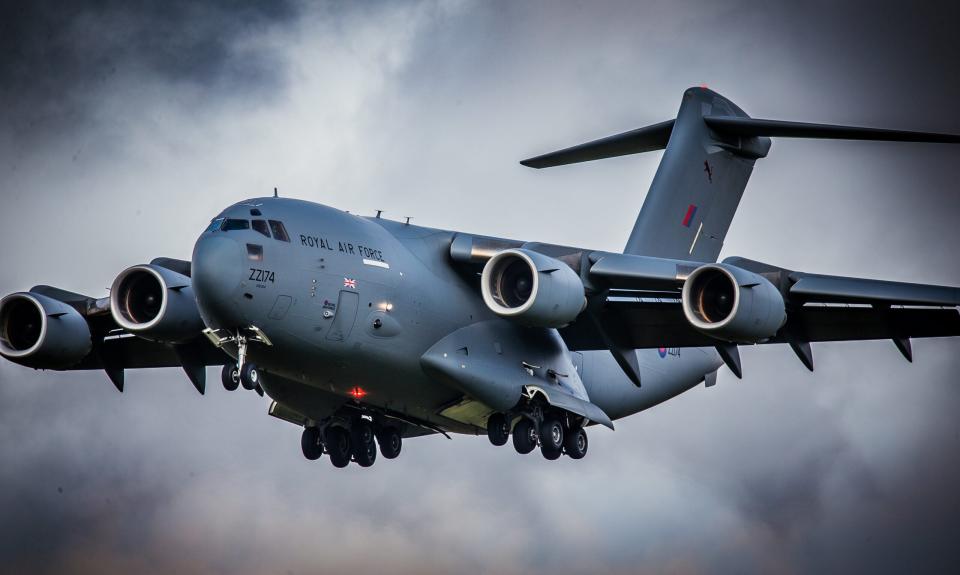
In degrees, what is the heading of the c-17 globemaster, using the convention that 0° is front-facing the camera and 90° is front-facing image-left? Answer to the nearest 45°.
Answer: approximately 45°
